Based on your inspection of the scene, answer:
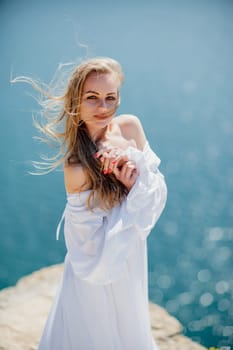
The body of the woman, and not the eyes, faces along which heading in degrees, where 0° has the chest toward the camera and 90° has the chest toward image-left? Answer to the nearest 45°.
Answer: approximately 315°

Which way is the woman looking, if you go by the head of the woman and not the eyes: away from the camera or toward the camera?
toward the camera
